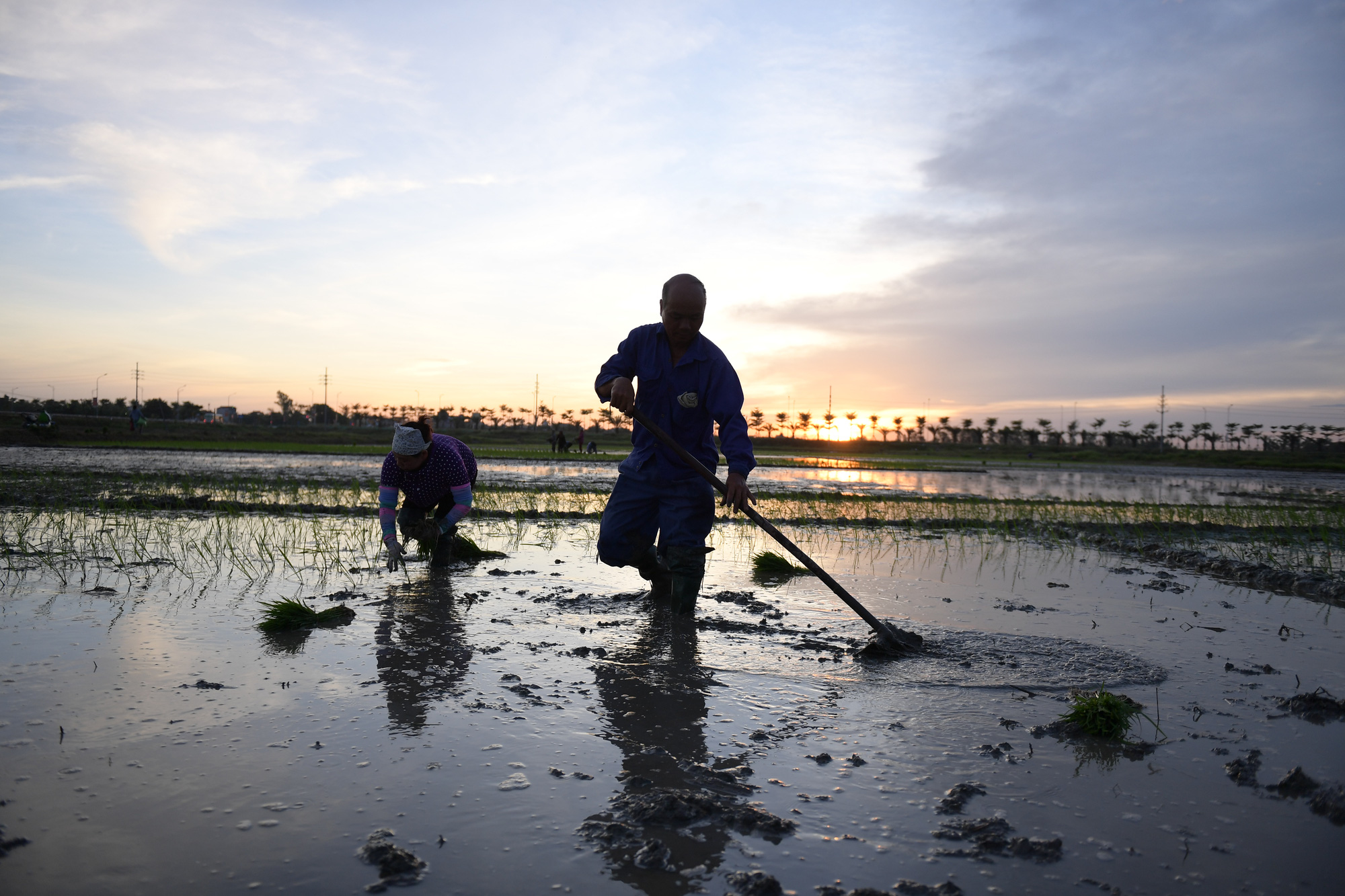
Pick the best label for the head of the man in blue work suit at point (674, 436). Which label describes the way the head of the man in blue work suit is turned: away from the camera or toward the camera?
toward the camera

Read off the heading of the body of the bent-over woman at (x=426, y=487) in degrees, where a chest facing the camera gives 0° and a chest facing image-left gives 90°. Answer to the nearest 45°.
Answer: approximately 45°

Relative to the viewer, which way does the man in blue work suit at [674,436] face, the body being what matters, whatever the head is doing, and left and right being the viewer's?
facing the viewer

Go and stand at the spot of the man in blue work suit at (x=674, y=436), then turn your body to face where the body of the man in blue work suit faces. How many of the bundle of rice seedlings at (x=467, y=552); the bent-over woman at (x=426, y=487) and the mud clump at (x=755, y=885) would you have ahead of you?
1

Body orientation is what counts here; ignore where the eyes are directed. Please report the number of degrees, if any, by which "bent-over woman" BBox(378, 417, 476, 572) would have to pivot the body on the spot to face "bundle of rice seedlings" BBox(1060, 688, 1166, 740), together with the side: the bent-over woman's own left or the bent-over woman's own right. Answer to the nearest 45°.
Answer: approximately 90° to the bent-over woman's own left

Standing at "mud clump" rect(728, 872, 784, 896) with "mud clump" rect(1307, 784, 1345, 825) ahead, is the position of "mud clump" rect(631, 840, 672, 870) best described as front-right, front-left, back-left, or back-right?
back-left

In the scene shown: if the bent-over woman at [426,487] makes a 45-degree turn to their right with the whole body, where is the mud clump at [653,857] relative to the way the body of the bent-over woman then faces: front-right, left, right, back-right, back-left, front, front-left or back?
left

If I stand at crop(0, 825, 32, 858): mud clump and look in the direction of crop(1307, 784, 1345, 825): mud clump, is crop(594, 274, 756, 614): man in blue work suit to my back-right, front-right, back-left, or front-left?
front-left

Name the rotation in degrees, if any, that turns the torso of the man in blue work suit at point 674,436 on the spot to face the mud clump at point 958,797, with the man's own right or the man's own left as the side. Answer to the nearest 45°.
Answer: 0° — they already face it

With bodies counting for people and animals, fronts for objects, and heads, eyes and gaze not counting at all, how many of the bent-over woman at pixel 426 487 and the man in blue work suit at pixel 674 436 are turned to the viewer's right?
0

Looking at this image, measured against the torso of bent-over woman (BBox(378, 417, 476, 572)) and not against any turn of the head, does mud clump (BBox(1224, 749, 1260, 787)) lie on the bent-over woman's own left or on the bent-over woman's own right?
on the bent-over woman's own left
